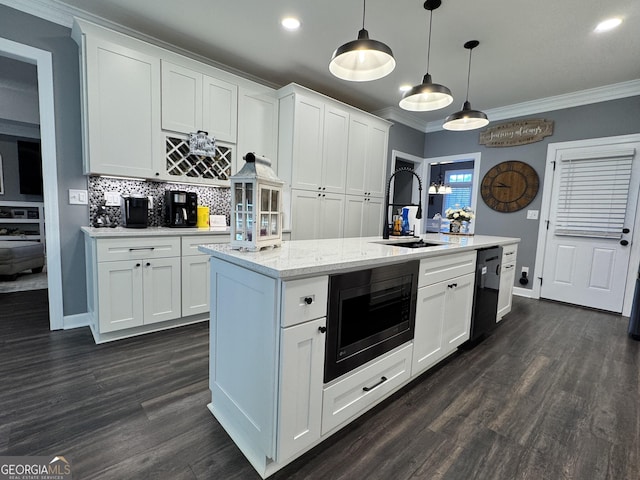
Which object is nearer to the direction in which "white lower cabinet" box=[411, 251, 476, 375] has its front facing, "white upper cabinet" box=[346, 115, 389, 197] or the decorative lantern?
the decorative lantern

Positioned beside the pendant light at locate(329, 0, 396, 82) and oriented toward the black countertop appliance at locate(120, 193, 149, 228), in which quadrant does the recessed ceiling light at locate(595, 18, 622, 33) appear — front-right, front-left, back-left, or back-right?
back-right

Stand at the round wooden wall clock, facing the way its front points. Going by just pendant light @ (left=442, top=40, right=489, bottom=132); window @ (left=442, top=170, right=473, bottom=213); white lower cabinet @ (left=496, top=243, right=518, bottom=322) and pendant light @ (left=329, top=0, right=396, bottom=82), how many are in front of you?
3

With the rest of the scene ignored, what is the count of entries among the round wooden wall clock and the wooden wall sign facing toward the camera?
2

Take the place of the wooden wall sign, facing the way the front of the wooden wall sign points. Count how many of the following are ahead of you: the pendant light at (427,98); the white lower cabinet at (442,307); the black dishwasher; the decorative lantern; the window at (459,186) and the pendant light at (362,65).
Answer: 5

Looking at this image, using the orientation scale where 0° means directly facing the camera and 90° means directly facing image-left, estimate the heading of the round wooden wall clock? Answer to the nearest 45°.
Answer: approximately 0°

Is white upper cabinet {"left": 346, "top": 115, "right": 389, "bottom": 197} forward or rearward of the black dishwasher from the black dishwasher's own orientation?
rearward

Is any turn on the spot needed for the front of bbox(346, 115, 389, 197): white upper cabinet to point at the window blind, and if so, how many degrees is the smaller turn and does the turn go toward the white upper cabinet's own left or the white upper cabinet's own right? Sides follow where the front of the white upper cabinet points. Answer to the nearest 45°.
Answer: approximately 45° to the white upper cabinet's own left

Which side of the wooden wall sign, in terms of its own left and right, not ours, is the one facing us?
front

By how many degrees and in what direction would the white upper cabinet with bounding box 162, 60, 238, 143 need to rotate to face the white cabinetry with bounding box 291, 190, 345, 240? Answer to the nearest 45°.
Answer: approximately 45° to its left

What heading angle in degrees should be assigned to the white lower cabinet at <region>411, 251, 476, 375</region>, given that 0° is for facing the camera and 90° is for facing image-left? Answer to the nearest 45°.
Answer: approximately 315°

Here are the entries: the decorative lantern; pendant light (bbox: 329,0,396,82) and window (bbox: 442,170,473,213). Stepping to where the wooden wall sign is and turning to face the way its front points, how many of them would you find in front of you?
2

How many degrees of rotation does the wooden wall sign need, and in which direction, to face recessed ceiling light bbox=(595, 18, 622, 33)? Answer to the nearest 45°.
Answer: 0° — it already faces it

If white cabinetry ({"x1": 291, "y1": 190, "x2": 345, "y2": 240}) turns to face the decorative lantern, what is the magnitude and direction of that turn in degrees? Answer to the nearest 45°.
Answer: approximately 45° to its right
